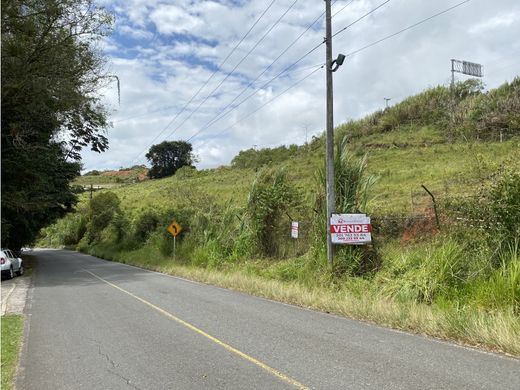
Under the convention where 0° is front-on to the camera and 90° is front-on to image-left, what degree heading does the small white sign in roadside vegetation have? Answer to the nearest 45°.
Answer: approximately 0°

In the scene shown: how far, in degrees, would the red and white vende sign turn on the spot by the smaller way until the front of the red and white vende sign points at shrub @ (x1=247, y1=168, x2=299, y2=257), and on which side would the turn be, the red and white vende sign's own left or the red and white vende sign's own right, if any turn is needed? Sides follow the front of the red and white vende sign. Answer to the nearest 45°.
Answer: approximately 135° to the red and white vende sign's own right

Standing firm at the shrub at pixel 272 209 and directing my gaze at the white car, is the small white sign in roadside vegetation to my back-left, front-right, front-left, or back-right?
back-left

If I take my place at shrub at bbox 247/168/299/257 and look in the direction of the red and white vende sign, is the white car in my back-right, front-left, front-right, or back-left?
back-right

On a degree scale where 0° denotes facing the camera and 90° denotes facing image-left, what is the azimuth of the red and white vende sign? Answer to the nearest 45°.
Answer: approximately 0°

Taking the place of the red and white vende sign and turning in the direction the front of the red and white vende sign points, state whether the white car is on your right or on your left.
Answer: on your right
